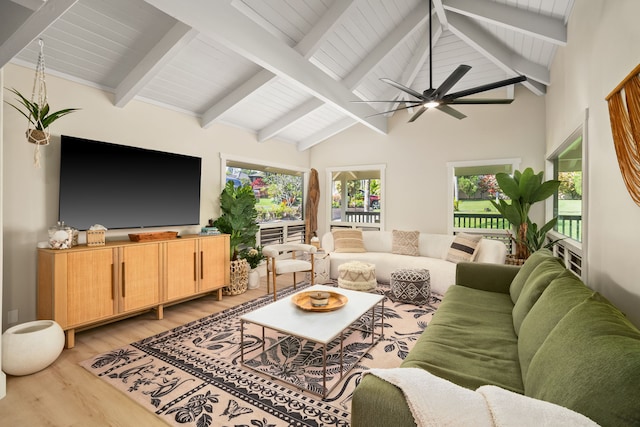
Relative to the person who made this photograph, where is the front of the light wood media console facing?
facing the viewer and to the right of the viewer

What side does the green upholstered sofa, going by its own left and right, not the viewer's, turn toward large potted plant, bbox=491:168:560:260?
right

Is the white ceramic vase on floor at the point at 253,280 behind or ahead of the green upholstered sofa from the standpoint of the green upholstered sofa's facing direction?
ahead

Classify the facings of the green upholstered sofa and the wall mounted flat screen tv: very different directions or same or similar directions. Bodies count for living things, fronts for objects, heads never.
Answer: very different directions

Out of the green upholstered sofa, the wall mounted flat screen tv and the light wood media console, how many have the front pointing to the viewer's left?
1

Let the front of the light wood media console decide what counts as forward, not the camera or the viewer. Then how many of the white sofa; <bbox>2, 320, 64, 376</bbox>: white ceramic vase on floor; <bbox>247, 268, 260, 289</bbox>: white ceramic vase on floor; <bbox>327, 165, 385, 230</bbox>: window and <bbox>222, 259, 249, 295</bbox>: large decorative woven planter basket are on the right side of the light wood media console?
1

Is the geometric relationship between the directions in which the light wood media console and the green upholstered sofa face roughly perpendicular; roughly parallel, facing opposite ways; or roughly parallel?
roughly parallel, facing opposite ways

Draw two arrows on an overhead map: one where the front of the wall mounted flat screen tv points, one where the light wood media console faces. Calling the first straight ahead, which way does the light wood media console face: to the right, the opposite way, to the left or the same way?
the same way

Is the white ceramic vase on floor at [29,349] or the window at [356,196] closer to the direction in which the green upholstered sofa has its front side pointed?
the white ceramic vase on floor

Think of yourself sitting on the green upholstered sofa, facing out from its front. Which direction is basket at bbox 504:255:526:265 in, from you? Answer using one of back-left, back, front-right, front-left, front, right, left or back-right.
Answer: right

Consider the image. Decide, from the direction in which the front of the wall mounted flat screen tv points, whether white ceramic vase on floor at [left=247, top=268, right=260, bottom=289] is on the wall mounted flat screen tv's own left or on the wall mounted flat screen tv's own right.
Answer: on the wall mounted flat screen tv's own left

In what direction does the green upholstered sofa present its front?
to the viewer's left

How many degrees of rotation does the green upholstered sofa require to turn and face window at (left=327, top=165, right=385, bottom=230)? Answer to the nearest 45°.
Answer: approximately 45° to its right

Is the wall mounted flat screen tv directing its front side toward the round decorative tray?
yes

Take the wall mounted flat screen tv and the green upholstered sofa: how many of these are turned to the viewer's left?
1

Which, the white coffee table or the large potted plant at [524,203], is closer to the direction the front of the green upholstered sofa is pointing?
the white coffee table
